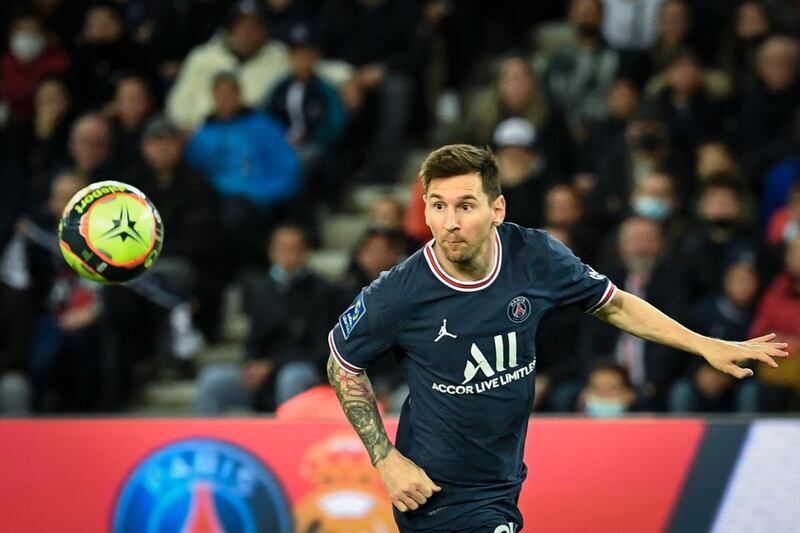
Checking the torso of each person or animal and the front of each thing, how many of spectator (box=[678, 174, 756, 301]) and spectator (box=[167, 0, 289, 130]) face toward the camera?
2

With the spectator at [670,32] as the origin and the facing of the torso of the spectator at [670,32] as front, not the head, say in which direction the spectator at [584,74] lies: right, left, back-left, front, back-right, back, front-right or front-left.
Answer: right

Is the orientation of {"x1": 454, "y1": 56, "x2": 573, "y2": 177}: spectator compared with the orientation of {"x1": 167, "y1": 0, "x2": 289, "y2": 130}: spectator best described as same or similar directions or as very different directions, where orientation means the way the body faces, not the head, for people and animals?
same or similar directions

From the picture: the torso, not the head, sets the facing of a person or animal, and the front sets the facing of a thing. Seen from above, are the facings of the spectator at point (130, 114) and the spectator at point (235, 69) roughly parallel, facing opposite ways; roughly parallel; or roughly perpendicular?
roughly parallel

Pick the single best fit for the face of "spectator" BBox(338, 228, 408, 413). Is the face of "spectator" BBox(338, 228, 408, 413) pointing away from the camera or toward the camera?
toward the camera

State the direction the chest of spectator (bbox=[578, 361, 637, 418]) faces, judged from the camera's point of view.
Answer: toward the camera

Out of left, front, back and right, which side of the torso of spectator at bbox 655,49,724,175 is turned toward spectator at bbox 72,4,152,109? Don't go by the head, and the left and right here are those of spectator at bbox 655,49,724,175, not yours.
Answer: right

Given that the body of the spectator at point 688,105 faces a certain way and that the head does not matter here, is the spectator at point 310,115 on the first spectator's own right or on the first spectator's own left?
on the first spectator's own right

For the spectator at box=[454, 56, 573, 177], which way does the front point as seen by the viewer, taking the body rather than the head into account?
toward the camera

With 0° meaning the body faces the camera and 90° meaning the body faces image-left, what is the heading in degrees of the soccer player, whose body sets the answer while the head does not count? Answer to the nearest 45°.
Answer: approximately 0°

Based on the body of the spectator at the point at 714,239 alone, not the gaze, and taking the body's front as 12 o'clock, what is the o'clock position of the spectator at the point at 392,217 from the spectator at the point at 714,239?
the spectator at the point at 392,217 is roughly at 3 o'clock from the spectator at the point at 714,239.

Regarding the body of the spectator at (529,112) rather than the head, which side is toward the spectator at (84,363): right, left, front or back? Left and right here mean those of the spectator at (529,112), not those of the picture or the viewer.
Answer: right

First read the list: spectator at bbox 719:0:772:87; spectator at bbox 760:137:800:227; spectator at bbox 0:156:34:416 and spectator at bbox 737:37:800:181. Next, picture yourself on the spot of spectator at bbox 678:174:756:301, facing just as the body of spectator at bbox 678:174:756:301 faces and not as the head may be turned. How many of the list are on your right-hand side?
1

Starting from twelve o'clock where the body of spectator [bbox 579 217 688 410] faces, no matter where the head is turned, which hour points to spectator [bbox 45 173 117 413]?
spectator [bbox 45 173 117 413] is roughly at 3 o'clock from spectator [bbox 579 217 688 410].
